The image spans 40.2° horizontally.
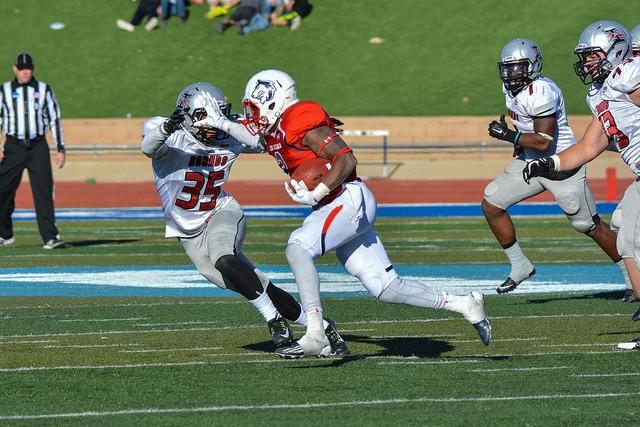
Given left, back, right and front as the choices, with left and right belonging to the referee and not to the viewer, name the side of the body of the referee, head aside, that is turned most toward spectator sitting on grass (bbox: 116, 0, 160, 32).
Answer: back

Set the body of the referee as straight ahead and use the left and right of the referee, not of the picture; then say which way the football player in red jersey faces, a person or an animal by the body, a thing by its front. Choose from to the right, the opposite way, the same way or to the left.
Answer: to the right

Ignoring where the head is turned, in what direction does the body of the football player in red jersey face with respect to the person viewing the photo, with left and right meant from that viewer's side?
facing to the left of the viewer

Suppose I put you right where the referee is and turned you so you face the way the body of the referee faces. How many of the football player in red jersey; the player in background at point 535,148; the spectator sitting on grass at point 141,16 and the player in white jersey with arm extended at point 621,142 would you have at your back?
1

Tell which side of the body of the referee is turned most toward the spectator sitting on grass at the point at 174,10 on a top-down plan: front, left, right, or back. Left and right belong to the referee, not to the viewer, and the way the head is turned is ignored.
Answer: back

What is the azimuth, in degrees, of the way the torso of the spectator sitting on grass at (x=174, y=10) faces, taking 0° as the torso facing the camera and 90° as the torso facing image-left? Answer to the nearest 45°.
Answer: approximately 0°

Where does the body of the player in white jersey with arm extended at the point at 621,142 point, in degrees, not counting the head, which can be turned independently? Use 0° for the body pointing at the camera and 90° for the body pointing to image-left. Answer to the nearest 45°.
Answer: approximately 45°

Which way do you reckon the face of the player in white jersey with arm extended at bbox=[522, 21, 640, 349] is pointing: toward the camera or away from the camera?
toward the camera

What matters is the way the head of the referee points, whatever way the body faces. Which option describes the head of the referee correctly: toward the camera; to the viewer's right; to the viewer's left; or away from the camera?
toward the camera

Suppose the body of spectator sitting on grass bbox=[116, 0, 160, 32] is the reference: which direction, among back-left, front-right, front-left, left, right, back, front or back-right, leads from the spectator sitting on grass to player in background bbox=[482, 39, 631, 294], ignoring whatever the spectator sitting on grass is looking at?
front-left

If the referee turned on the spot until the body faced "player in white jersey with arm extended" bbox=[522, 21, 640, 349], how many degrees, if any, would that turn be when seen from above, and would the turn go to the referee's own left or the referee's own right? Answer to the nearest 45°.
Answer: approximately 45° to the referee's own left

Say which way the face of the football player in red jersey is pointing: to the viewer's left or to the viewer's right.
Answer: to the viewer's left

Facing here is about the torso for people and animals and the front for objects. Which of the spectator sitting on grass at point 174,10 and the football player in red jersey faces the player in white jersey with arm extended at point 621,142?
the spectator sitting on grass

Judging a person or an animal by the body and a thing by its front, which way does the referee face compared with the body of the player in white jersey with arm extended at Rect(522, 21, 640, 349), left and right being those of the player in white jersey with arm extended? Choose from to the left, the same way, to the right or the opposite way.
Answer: to the left

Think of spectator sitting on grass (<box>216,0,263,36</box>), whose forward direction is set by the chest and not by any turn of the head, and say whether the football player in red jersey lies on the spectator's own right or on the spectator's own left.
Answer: on the spectator's own left

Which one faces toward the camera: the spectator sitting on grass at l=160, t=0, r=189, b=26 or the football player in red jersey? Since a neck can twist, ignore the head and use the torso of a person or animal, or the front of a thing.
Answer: the spectator sitting on grass

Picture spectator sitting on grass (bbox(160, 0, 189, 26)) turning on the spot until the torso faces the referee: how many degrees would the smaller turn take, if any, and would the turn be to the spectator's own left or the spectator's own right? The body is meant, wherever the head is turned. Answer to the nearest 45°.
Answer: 0° — they already face them

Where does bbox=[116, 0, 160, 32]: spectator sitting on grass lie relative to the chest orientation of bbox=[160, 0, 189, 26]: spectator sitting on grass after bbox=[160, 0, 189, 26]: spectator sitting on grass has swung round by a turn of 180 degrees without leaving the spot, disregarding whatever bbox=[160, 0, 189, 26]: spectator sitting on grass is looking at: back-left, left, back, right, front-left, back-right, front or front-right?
left
